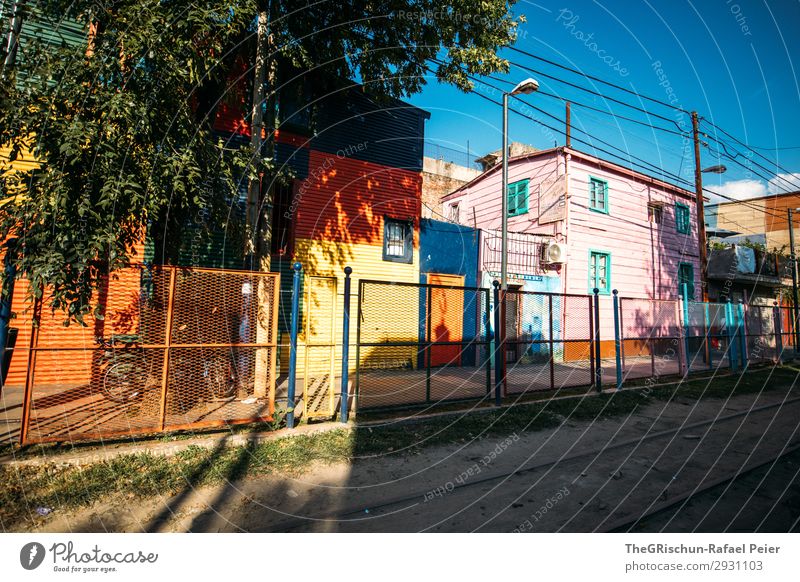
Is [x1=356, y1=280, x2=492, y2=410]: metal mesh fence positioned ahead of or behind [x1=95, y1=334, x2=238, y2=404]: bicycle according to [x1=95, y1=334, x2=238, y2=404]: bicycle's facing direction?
behind

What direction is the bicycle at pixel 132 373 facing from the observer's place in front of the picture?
facing to the left of the viewer

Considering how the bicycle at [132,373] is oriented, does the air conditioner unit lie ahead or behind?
behind

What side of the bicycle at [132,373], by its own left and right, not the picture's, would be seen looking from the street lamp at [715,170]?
back

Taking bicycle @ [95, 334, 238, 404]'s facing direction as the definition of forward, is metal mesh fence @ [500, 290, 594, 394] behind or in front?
behind
